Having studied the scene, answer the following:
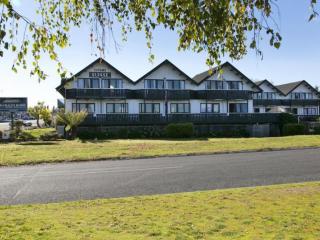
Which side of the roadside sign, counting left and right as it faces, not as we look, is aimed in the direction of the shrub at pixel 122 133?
left

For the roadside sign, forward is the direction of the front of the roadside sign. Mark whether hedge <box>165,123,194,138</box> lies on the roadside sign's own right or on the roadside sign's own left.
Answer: on the roadside sign's own left

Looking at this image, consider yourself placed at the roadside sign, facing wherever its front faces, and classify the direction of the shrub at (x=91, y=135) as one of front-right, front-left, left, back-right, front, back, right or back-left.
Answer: left

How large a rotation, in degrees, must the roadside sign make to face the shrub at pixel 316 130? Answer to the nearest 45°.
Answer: approximately 90° to its left

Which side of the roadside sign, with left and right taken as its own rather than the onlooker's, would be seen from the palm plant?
left

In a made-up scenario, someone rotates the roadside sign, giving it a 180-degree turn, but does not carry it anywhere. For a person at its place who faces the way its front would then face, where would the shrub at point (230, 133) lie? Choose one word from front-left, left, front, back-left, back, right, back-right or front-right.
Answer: right

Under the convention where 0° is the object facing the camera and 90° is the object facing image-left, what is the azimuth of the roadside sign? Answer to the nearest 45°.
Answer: approximately 0°

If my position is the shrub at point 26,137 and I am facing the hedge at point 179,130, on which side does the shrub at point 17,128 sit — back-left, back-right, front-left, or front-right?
back-left
